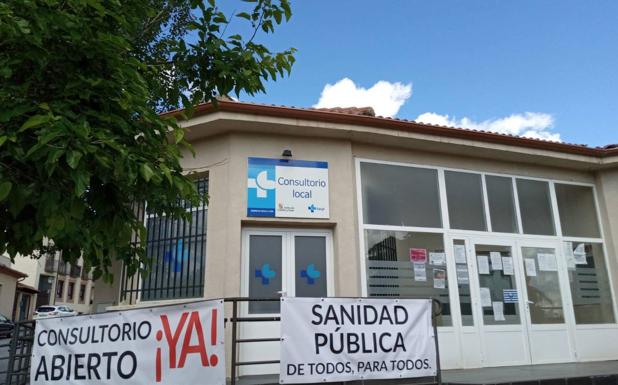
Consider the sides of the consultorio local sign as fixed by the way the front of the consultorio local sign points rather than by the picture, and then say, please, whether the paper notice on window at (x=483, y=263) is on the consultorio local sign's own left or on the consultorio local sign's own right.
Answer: on the consultorio local sign's own left

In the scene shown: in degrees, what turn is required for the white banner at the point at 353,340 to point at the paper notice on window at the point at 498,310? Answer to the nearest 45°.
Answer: approximately 135° to its left

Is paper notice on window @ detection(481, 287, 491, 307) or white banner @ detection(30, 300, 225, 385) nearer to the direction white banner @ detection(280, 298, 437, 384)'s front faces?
the white banner

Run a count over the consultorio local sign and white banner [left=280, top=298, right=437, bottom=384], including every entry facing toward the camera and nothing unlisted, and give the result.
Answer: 2

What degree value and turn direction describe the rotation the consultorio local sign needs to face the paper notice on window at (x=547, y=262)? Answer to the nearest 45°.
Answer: approximately 90° to its left

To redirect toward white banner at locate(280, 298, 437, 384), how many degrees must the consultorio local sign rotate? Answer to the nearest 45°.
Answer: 0° — it already faces it

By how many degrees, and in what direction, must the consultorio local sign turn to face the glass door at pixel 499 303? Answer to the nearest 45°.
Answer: approximately 90° to its left

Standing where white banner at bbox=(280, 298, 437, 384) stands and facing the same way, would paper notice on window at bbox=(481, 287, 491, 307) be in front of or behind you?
behind

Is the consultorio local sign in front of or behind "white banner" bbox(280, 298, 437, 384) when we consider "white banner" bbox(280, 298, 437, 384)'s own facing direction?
behind

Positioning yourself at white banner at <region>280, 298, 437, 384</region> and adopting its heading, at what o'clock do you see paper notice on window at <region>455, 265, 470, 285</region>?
The paper notice on window is roughly at 7 o'clock from the white banner.

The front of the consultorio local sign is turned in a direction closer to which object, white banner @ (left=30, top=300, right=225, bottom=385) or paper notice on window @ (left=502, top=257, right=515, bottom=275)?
the white banner

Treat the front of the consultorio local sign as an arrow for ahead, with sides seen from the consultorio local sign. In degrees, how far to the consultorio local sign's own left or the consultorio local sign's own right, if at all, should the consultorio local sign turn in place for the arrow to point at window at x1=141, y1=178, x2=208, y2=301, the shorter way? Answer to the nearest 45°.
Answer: approximately 90° to the consultorio local sign's own right

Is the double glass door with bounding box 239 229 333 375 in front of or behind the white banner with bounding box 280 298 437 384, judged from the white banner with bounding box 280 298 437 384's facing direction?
behind
